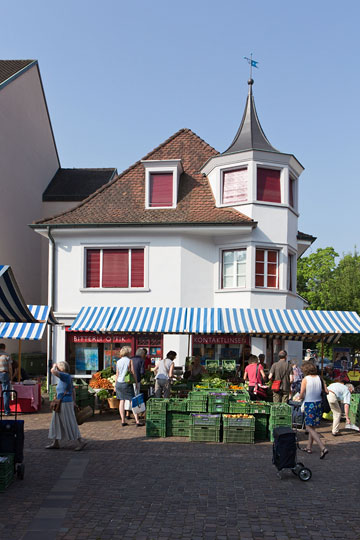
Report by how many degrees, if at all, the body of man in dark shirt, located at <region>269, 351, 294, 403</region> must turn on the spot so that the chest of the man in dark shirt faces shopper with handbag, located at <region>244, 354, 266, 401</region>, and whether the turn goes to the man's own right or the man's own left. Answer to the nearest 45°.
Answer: approximately 45° to the man's own left

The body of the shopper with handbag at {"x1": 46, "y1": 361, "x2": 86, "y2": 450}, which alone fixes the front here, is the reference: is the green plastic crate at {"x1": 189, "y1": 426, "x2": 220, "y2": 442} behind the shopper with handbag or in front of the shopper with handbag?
behind

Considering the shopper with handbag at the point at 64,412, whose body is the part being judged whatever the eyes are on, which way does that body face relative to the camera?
to the viewer's left

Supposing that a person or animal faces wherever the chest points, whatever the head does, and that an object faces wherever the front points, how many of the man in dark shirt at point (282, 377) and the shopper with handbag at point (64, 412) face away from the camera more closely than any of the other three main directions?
1

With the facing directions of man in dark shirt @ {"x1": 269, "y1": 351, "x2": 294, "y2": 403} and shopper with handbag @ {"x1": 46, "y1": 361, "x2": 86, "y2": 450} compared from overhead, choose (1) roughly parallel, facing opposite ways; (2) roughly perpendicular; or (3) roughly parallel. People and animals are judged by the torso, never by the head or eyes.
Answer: roughly perpendicular

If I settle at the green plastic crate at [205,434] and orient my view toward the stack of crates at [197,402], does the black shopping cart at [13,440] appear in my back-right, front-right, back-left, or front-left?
back-left

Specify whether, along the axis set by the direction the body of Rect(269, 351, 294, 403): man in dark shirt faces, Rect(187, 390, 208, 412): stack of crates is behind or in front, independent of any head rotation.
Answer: behind

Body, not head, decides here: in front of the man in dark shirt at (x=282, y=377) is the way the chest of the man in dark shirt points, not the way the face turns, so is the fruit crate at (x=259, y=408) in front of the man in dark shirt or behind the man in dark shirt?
behind

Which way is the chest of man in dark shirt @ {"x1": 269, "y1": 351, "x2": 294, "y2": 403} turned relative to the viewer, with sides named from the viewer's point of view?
facing away from the viewer
